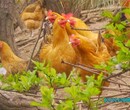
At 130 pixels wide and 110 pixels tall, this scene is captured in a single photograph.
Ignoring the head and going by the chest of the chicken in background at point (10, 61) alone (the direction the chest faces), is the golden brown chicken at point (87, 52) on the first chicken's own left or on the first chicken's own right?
on the first chicken's own left

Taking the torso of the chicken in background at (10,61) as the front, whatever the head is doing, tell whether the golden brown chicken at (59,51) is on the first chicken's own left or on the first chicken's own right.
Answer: on the first chicken's own left
